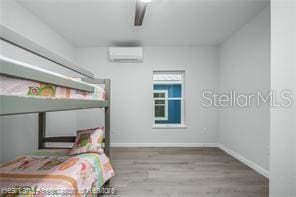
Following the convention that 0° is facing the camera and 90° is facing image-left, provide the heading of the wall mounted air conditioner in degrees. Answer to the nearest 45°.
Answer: approximately 0°

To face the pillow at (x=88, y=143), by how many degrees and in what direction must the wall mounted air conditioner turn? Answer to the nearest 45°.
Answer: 0° — it already faces it

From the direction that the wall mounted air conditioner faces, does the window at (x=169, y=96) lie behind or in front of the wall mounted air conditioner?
behind

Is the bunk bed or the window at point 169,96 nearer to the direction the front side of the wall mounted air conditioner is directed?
the bunk bed

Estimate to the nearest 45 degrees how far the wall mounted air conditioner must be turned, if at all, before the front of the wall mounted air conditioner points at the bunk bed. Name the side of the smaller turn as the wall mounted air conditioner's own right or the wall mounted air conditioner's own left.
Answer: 0° — it already faces it

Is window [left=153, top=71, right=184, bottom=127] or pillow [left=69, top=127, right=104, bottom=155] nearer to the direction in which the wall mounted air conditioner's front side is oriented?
the pillow
